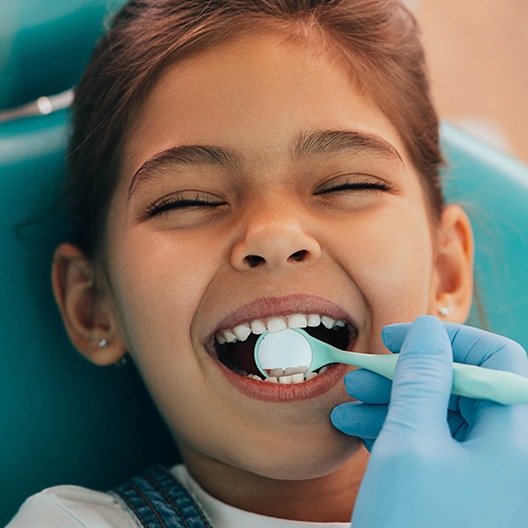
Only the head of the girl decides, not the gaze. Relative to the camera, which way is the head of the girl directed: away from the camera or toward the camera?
toward the camera

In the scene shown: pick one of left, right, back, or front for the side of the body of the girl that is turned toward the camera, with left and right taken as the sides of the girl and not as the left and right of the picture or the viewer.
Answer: front
